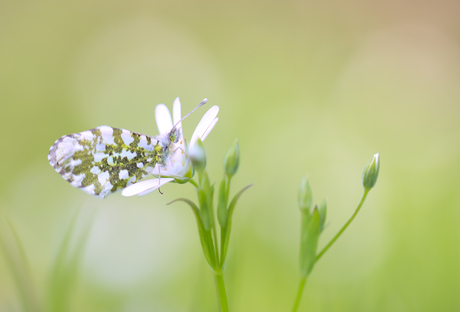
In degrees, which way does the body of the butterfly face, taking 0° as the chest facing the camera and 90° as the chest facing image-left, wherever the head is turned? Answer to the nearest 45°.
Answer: approximately 270°
